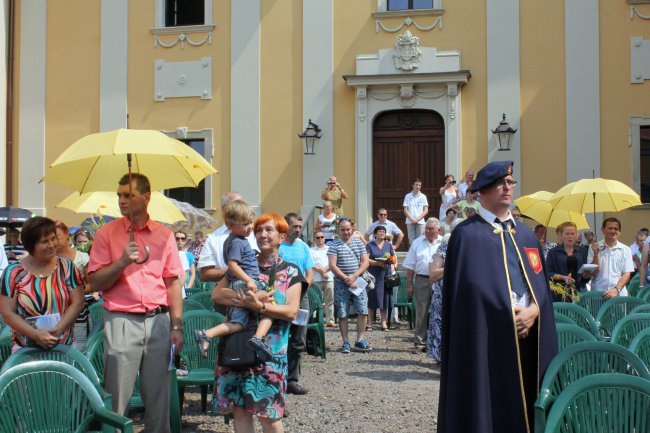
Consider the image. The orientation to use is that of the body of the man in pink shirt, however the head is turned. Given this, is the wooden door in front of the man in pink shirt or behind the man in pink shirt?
behind

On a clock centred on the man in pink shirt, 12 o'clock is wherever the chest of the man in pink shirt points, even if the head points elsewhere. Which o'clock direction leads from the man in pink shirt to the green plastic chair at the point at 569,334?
The green plastic chair is roughly at 9 o'clock from the man in pink shirt.

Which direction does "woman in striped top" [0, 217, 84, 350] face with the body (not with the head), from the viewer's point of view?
toward the camera

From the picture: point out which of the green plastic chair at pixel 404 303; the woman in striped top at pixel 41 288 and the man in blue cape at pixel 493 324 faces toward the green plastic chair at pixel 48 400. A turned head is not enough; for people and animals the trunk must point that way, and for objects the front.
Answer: the woman in striped top

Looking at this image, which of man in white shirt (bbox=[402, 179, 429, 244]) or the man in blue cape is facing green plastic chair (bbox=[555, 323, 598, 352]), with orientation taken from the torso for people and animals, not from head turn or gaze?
the man in white shirt

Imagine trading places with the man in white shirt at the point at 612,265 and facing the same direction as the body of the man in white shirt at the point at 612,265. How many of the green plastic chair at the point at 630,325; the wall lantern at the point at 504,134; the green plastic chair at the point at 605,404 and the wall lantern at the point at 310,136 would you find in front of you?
2

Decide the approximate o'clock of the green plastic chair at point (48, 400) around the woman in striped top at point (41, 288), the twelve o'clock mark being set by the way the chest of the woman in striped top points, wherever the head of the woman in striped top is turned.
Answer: The green plastic chair is roughly at 12 o'clock from the woman in striped top.

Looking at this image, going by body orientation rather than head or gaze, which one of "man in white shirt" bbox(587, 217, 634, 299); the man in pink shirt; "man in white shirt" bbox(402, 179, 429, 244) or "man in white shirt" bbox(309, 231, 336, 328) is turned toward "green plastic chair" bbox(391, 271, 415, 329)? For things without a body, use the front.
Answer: "man in white shirt" bbox(402, 179, 429, 244)

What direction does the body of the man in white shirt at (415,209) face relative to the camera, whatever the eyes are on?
toward the camera

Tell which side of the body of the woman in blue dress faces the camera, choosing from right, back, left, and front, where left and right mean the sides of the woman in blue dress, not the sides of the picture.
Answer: front
